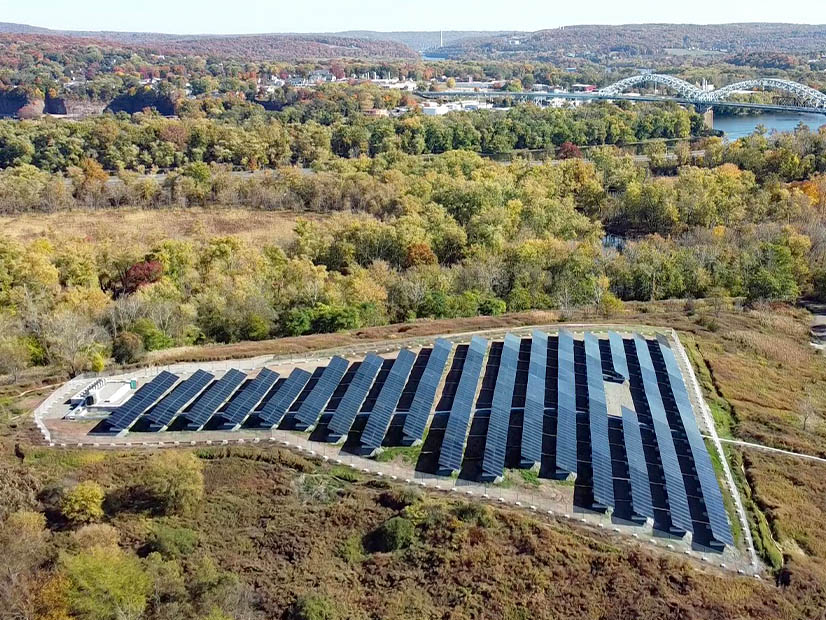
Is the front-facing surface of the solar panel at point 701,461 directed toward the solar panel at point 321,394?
yes
